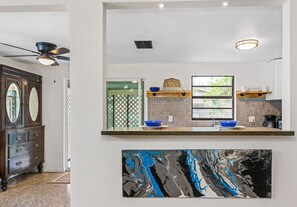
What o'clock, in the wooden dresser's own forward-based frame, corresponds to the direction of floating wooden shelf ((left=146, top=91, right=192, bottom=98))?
The floating wooden shelf is roughly at 11 o'clock from the wooden dresser.

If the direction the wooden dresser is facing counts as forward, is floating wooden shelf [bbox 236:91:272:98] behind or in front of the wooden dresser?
in front

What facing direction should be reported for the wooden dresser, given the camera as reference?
facing the viewer and to the right of the viewer

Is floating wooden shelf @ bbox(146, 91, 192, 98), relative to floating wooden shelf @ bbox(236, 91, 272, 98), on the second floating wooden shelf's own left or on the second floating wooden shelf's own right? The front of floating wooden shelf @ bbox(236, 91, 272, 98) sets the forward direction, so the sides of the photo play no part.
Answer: on the second floating wooden shelf's own right

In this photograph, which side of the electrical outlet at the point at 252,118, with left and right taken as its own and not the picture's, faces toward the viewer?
front

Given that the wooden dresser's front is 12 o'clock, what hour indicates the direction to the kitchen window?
The kitchen window is roughly at 11 o'clock from the wooden dresser.

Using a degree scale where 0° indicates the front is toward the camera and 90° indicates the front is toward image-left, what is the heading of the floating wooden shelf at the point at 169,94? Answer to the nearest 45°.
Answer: approximately 0°

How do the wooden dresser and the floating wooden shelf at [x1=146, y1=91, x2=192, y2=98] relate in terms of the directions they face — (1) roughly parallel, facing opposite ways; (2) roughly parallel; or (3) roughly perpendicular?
roughly perpendicular

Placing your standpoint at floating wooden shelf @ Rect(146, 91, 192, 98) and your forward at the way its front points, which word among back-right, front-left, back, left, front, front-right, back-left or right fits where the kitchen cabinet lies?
left

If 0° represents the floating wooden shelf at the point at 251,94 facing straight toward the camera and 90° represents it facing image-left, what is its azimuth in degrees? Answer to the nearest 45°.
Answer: approximately 0°

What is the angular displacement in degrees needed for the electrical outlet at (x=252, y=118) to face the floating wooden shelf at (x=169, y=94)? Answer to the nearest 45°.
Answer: approximately 45° to its right

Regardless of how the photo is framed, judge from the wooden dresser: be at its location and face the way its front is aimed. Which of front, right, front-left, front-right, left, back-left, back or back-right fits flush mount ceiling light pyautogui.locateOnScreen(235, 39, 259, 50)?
front

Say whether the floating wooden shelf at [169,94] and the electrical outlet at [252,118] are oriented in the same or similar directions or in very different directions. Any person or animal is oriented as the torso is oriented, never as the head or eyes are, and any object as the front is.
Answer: same or similar directions

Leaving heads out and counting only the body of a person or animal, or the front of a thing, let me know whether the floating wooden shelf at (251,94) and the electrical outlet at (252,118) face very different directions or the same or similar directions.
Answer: same or similar directions

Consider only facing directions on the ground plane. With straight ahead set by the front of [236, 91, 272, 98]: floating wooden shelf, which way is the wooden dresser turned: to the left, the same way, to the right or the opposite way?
to the left

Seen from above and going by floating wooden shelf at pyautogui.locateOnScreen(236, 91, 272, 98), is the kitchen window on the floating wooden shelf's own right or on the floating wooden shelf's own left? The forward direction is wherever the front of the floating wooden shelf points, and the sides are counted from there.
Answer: on the floating wooden shelf's own right
